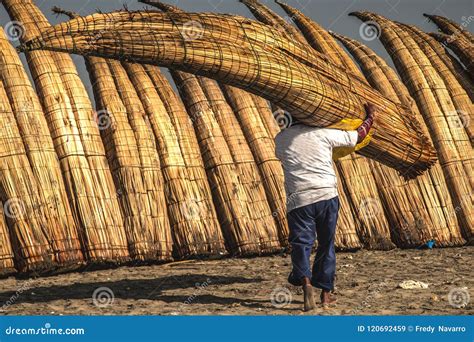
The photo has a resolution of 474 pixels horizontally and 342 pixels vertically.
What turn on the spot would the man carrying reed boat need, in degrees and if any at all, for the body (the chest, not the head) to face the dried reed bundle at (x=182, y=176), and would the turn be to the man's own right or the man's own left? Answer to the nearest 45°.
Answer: approximately 45° to the man's own left

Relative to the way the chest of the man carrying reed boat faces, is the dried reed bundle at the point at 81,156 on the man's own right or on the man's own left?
on the man's own left

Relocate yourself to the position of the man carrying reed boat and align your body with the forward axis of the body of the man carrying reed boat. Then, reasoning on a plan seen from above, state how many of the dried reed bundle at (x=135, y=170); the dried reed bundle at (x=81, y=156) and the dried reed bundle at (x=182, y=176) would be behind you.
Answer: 0

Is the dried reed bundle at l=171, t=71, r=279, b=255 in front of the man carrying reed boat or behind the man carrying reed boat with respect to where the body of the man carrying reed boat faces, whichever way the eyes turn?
in front

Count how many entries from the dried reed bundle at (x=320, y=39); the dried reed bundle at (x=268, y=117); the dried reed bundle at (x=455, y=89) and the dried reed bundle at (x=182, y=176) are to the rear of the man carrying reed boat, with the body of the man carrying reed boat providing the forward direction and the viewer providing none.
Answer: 0

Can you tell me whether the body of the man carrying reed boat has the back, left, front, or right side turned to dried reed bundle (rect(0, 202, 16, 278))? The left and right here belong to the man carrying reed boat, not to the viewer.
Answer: left

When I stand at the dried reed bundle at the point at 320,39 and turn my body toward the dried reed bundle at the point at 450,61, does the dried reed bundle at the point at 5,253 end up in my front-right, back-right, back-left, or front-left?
back-right

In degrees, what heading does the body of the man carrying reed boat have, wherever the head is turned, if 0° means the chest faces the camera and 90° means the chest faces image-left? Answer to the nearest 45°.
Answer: approximately 180°

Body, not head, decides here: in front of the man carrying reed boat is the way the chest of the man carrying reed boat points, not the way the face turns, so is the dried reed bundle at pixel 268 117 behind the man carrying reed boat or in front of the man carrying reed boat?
in front
